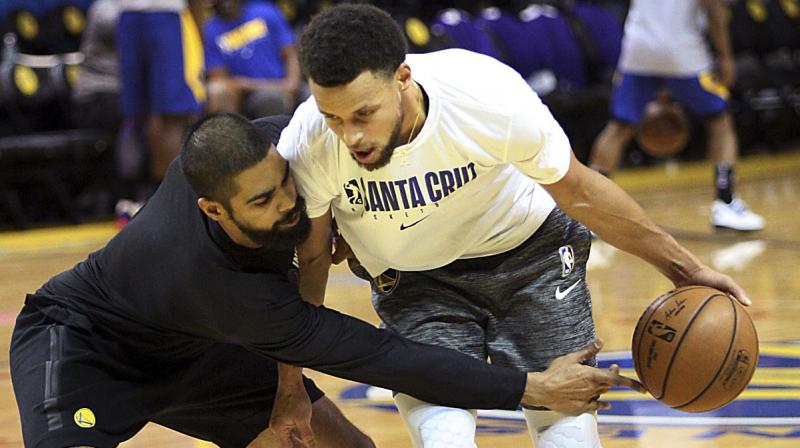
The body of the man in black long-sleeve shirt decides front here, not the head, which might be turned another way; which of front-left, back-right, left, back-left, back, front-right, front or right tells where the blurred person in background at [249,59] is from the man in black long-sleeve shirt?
left

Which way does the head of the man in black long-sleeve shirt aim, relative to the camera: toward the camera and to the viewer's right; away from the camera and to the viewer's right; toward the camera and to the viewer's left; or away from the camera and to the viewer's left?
toward the camera and to the viewer's right

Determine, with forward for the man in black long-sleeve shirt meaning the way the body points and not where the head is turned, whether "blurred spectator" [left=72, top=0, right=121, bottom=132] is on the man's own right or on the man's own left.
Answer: on the man's own left

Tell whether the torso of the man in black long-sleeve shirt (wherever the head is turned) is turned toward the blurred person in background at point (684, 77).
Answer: no

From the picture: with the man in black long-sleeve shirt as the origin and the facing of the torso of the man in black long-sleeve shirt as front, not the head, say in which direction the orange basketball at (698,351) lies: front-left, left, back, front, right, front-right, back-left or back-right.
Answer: front

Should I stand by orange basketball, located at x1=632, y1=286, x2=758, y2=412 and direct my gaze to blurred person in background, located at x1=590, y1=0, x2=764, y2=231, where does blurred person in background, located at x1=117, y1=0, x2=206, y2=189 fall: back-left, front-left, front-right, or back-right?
front-left

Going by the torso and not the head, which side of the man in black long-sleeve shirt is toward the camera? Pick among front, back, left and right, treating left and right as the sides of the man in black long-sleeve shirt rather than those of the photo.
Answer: right

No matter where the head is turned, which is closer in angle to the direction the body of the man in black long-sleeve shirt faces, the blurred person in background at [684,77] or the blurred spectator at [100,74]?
the blurred person in background

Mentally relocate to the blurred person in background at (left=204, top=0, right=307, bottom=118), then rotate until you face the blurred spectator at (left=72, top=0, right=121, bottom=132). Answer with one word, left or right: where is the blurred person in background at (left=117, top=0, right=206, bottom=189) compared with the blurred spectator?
left

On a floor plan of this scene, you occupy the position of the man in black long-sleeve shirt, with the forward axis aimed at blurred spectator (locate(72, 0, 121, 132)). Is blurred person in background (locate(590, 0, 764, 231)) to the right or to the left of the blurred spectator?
right

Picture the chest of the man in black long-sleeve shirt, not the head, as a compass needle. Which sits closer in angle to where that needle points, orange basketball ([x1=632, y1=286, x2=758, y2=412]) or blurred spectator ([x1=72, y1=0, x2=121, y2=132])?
the orange basketball

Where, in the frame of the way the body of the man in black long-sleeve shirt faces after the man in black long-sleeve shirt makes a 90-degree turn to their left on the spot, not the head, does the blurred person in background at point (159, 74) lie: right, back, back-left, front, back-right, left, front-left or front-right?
front
